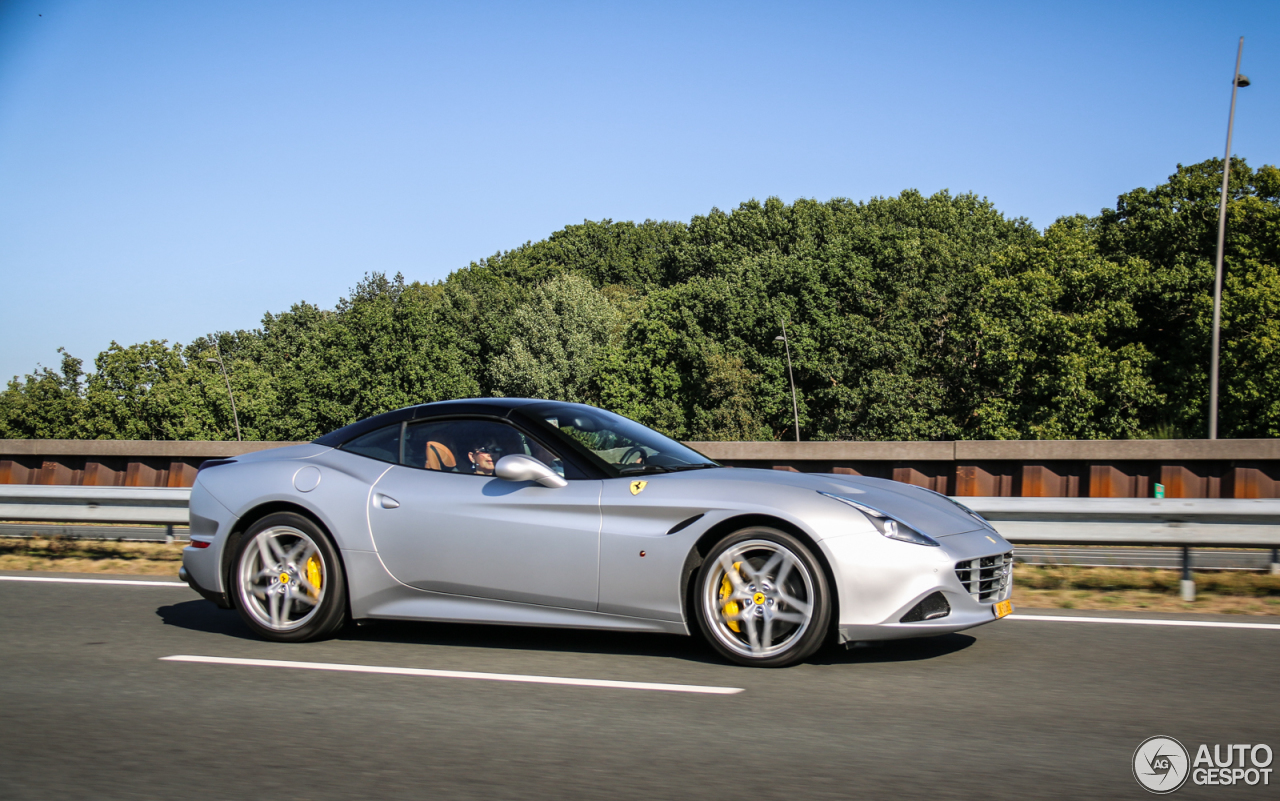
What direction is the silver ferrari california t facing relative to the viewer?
to the viewer's right

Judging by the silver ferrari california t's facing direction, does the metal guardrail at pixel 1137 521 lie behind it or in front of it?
in front

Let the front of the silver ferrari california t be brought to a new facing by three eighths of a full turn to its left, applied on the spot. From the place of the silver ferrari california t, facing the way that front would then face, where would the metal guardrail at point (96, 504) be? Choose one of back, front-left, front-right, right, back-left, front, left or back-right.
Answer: front

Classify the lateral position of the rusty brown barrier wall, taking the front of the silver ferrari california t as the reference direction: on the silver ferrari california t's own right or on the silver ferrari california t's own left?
on the silver ferrari california t's own left
